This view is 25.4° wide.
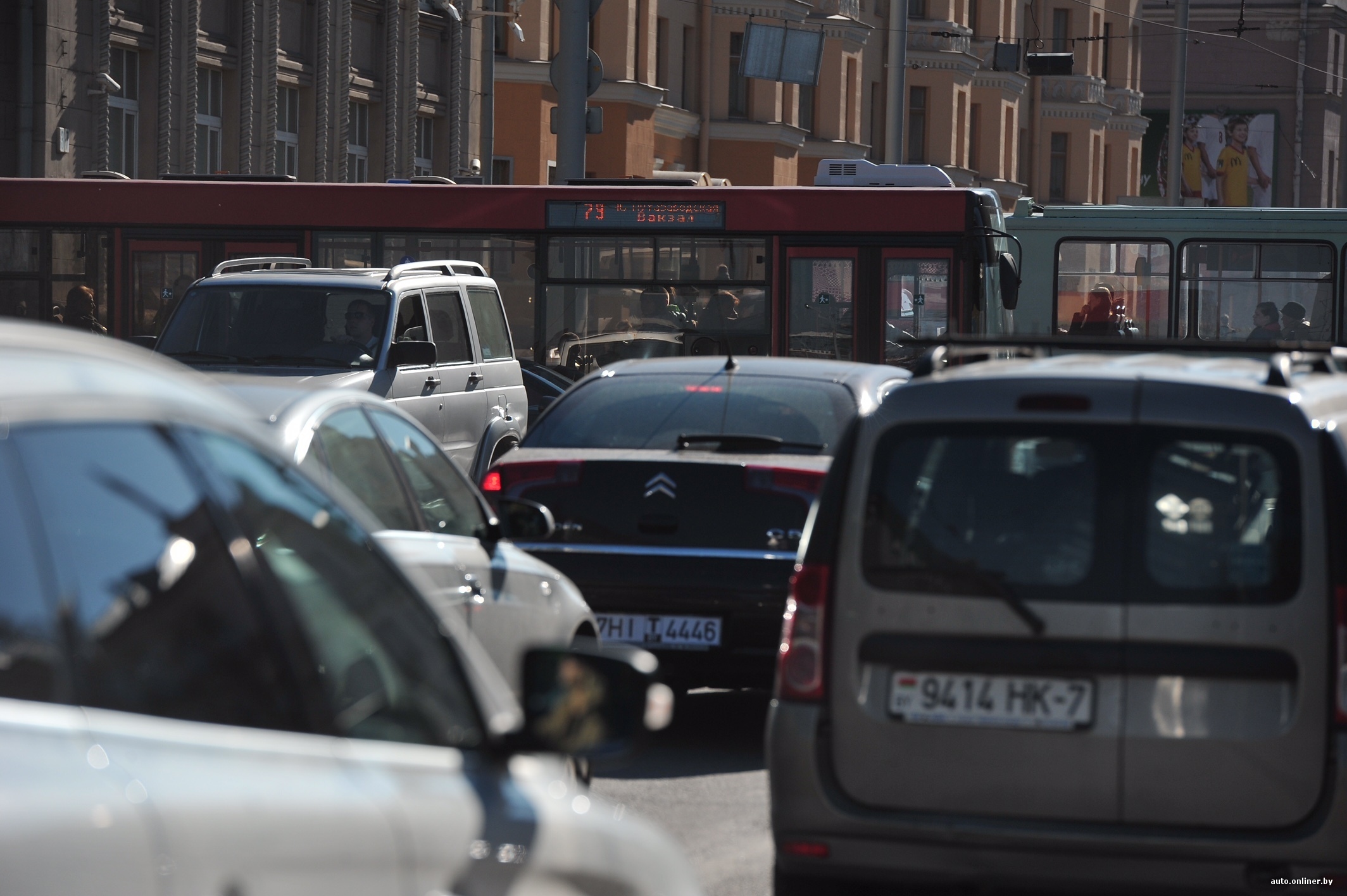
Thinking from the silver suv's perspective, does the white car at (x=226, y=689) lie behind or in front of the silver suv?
in front

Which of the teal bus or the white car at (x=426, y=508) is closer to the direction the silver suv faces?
the white car

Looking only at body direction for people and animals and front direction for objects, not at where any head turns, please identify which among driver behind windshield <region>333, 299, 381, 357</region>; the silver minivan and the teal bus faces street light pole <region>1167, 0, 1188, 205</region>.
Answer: the silver minivan

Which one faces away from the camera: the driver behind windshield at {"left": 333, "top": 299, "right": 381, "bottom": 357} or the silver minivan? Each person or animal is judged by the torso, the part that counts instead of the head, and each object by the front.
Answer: the silver minivan

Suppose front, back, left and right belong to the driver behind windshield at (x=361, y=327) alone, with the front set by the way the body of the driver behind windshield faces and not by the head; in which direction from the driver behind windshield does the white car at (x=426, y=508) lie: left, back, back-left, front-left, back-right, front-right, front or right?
front-left

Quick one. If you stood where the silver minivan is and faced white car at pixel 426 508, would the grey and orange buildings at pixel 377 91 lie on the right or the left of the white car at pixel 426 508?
right

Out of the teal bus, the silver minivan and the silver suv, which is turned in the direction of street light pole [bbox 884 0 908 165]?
the silver minivan

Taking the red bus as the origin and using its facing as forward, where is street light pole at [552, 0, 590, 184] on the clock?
The street light pole is roughly at 9 o'clock from the red bus.

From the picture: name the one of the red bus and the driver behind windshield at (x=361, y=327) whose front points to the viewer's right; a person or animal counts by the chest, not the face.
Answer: the red bus

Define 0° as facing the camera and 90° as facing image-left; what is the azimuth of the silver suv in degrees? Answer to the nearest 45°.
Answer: approximately 45°

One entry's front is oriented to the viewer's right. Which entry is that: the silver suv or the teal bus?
the teal bus

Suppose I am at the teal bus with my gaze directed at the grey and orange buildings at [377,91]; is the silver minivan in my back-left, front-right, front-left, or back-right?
back-left

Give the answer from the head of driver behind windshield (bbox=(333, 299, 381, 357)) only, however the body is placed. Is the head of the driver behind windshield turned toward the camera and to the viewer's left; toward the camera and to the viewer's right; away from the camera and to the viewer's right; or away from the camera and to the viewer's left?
toward the camera and to the viewer's left

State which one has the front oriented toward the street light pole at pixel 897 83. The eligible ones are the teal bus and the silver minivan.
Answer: the silver minivan

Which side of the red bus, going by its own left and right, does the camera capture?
right

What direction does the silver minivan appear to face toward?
away from the camera

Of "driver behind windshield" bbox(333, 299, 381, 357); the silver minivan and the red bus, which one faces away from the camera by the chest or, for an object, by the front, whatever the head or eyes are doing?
the silver minivan

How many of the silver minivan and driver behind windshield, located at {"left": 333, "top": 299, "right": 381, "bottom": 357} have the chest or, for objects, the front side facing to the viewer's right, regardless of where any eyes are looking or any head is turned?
0

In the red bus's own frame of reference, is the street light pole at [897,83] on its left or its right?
on its left
